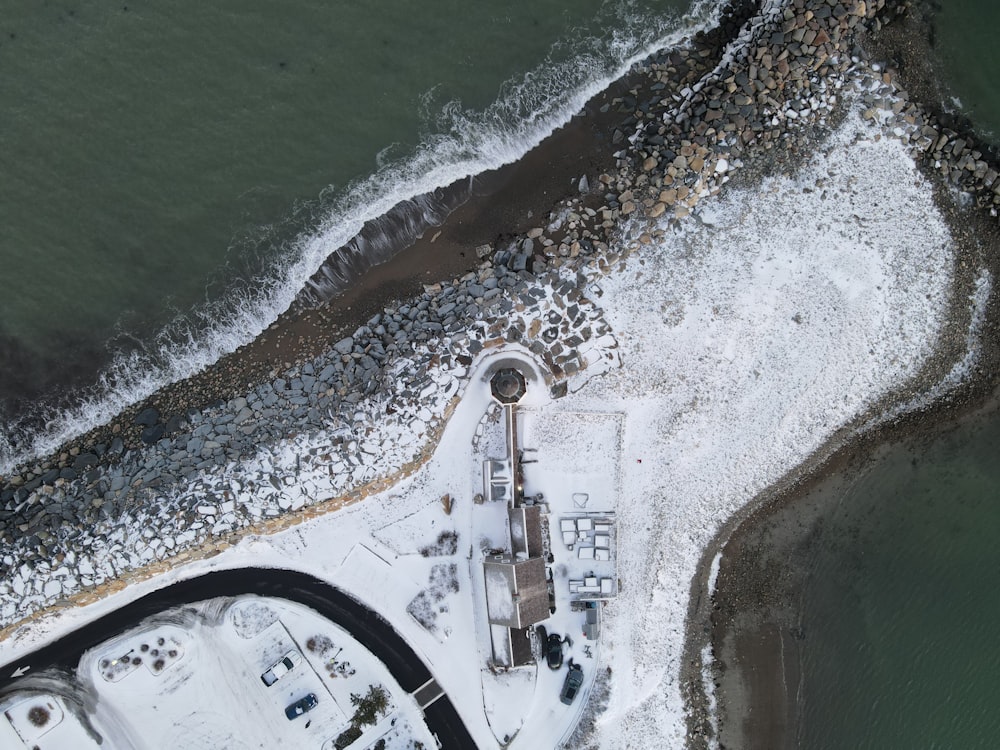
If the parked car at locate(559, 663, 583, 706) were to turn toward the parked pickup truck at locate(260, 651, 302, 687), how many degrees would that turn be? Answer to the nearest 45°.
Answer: approximately 90° to its left

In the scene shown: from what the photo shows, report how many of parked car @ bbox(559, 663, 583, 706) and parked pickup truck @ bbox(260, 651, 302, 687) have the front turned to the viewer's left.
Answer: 0
